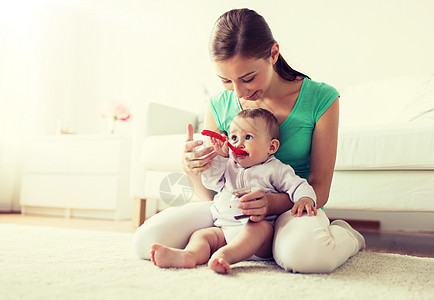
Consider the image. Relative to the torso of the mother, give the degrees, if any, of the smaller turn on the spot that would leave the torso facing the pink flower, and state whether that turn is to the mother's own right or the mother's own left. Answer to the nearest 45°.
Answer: approximately 90° to the mother's own right

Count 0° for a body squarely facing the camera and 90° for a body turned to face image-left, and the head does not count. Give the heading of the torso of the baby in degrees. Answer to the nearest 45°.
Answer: approximately 45°

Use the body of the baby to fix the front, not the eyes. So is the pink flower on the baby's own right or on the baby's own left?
on the baby's own right

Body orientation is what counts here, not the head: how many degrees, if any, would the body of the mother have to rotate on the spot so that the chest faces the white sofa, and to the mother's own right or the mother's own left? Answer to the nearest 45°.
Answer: approximately 180°

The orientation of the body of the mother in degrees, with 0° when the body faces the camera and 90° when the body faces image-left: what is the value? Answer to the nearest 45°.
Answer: approximately 45°

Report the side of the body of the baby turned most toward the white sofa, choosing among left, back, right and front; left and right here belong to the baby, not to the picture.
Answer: back
